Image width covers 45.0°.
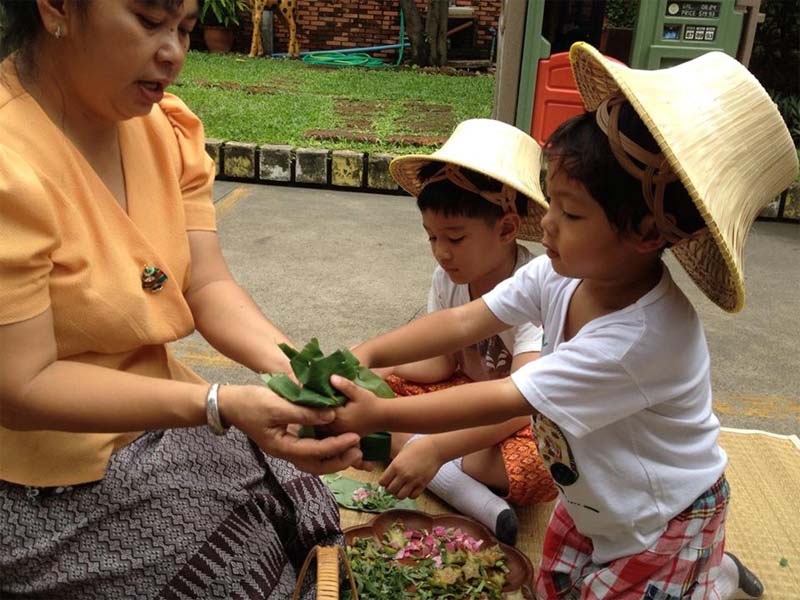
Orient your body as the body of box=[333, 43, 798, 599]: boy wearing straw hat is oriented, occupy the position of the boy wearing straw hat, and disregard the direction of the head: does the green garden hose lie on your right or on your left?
on your right

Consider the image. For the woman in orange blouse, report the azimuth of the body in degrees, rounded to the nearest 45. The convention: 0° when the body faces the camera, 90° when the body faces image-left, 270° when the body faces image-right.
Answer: approximately 315°

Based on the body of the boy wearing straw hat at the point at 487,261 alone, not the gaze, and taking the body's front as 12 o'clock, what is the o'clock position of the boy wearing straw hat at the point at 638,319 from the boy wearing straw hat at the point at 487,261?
the boy wearing straw hat at the point at 638,319 is roughly at 10 o'clock from the boy wearing straw hat at the point at 487,261.

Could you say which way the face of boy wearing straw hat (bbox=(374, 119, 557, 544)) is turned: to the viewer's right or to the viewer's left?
to the viewer's left

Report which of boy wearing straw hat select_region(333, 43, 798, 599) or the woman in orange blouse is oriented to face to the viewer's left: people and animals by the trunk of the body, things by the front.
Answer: the boy wearing straw hat

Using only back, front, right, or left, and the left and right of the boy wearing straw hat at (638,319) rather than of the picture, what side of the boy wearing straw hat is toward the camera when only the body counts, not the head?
left

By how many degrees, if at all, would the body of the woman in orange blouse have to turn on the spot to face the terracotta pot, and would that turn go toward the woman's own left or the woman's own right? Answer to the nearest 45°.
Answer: approximately 135° to the woman's own left

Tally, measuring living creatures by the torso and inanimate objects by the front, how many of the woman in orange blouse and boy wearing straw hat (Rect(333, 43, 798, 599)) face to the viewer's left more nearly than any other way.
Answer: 1

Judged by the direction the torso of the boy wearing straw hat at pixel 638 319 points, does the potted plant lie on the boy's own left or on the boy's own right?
on the boy's own right

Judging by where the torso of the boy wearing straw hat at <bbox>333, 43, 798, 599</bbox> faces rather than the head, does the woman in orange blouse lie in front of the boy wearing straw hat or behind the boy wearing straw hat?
in front

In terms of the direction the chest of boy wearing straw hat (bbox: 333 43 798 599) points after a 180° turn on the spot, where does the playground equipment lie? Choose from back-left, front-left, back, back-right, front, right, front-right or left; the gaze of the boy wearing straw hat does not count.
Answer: left
